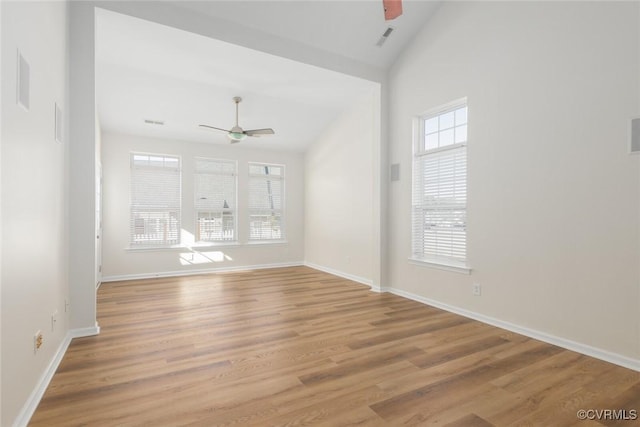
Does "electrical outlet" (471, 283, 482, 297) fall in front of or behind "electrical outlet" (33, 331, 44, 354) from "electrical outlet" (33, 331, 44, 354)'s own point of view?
in front

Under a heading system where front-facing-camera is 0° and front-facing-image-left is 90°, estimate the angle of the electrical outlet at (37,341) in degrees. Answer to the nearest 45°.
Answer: approximately 270°

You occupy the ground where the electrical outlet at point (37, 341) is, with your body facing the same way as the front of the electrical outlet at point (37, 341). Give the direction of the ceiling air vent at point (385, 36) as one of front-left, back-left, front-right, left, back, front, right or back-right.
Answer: front

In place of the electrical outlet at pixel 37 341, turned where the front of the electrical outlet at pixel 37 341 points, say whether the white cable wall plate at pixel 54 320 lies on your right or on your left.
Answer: on your left

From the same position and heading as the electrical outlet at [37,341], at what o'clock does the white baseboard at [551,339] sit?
The white baseboard is roughly at 1 o'clock from the electrical outlet.

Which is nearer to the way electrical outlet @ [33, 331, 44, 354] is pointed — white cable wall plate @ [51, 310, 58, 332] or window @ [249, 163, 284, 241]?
the window

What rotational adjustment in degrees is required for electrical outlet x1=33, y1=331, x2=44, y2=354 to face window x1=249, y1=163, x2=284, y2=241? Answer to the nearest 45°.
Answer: approximately 45° to its left
